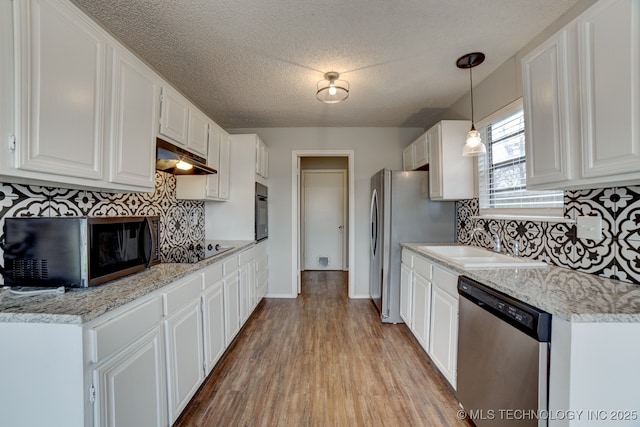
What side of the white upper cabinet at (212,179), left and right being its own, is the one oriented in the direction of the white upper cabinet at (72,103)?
right

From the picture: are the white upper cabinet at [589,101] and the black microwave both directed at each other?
yes

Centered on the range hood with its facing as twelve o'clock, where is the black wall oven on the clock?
The black wall oven is roughly at 9 o'clock from the range hood.

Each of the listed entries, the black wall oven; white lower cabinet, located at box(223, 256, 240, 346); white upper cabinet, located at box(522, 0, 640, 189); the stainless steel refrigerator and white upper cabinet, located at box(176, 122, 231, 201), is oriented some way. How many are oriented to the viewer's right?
3

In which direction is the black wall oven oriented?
to the viewer's right

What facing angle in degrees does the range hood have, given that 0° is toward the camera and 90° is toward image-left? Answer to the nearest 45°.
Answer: approximately 315°

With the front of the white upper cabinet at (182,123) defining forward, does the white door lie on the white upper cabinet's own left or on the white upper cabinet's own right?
on the white upper cabinet's own left

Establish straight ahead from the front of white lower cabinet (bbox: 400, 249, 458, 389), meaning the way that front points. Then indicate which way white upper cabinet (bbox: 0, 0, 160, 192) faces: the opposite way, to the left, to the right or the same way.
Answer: the opposite way

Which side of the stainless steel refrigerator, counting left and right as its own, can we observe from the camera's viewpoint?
left

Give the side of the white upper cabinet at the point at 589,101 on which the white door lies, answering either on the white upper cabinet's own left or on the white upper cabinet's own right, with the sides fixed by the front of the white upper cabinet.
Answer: on the white upper cabinet's own right

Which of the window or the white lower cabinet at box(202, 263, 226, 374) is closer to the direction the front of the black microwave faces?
the window

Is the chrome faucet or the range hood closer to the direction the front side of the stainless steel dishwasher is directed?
the range hood

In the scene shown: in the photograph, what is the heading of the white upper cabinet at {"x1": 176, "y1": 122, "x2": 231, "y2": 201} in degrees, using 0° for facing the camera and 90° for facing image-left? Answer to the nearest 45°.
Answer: approximately 270°
